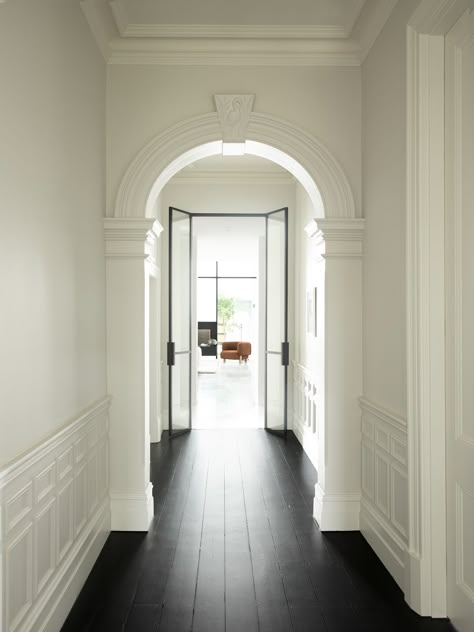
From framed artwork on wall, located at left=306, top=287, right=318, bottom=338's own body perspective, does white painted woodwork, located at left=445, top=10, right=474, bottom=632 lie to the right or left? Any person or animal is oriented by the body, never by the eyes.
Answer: on its left

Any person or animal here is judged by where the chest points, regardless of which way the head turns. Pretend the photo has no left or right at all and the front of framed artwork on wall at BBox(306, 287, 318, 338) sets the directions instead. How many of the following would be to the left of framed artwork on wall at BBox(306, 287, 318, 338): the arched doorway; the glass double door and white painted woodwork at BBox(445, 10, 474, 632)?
2

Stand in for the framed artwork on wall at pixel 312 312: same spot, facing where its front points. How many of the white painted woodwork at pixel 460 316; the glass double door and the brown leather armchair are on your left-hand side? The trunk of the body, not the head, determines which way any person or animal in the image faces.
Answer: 1

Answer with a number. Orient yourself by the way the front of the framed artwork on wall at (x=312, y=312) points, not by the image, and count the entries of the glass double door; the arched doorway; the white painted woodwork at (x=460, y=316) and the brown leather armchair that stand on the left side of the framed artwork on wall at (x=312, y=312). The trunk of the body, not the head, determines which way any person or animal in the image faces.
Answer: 2

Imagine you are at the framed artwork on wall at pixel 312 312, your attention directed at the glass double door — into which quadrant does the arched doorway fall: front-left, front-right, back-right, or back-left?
back-left

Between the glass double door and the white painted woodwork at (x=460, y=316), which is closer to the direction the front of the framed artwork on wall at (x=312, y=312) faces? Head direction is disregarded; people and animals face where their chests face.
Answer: the glass double door

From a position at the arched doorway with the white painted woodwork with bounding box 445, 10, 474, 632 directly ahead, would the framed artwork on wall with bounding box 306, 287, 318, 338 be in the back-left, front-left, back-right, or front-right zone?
back-left

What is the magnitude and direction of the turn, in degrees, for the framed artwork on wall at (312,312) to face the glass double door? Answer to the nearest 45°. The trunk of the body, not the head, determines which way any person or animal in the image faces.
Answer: approximately 45° to its right

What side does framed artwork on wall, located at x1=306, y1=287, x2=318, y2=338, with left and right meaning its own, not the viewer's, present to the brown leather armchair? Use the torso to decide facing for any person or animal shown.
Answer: right

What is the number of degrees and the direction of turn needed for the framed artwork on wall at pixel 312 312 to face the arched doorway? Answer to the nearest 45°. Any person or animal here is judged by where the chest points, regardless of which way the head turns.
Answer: approximately 90° to its left

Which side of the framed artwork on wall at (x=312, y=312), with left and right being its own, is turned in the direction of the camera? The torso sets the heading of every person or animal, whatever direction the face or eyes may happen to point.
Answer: left

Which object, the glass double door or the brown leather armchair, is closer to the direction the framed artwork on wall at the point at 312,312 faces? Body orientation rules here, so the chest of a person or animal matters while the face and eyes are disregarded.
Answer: the glass double door
